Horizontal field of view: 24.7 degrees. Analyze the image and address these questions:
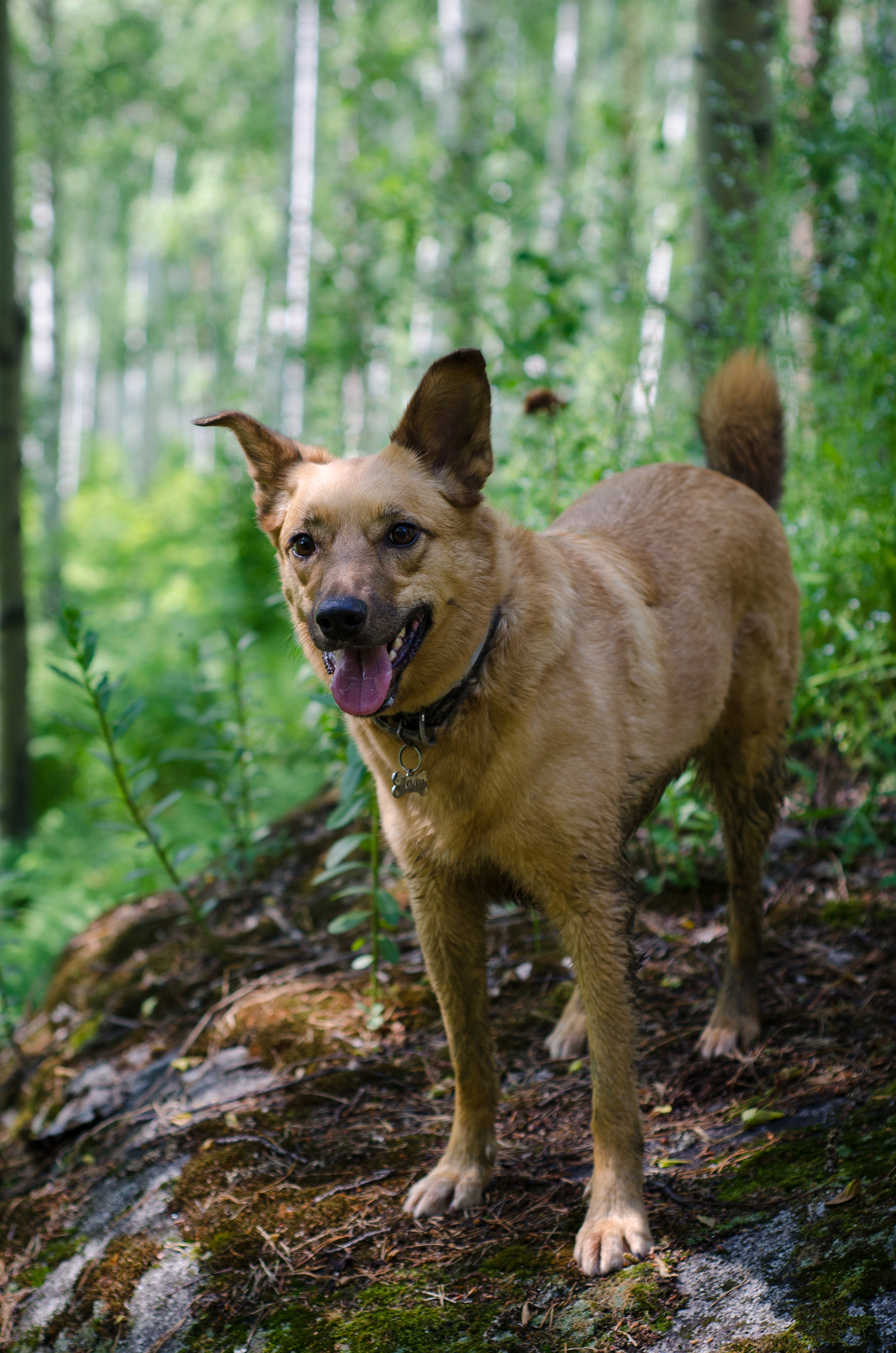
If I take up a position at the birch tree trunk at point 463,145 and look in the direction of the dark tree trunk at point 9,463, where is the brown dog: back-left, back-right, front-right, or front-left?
front-left

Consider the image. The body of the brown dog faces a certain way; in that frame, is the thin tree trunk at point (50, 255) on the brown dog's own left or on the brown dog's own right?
on the brown dog's own right

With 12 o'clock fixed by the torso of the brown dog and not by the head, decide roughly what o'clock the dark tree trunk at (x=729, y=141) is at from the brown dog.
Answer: The dark tree trunk is roughly at 5 o'clock from the brown dog.

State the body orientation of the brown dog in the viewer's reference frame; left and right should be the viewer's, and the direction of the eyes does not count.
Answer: facing the viewer and to the left of the viewer

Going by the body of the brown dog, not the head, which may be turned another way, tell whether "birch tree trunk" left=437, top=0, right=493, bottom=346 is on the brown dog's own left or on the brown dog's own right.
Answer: on the brown dog's own right

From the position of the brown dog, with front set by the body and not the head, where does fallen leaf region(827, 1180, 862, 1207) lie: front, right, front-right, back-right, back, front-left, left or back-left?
left

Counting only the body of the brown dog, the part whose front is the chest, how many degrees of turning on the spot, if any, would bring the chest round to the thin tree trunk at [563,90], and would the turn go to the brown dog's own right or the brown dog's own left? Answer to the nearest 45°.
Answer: approximately 135° to the brown dog's own right
